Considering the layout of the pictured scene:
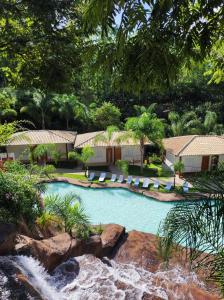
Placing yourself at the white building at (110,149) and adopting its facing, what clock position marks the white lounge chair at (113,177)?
The white lounge chair is roughly at 12 o'clock from the white building.

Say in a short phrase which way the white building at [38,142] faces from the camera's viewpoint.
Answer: facing the viewer

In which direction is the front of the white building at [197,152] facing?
toward the camera

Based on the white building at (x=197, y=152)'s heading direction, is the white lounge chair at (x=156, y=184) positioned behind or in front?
in front

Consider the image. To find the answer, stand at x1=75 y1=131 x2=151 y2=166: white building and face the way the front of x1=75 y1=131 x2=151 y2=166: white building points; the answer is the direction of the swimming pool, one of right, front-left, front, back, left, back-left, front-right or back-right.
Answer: front

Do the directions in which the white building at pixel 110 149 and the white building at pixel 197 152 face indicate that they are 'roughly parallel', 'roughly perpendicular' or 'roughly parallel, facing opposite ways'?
roughly parallel

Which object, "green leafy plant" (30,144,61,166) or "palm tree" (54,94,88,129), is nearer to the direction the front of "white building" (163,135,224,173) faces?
the green leafy plant

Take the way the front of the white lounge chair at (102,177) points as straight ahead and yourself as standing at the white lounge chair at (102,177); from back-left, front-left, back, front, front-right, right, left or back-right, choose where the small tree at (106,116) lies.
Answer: back-right

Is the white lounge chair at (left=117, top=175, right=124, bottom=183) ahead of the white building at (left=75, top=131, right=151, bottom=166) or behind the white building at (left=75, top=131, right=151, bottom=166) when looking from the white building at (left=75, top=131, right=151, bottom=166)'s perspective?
ahead

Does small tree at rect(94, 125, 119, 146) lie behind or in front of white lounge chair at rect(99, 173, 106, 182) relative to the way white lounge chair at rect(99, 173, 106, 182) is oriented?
behind

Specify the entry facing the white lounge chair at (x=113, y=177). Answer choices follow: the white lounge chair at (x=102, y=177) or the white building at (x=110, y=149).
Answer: the white building

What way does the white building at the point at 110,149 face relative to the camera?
toward the camera

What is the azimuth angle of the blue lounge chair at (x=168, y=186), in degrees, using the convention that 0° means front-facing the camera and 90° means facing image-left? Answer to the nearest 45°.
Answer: approximately 45°

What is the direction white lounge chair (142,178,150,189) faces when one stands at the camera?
facing the viewer and to the left of the viewer
